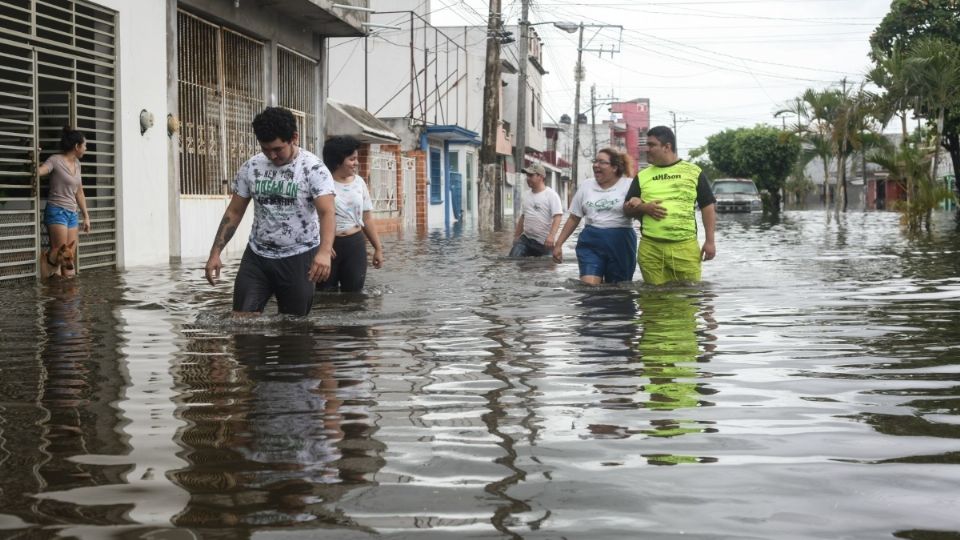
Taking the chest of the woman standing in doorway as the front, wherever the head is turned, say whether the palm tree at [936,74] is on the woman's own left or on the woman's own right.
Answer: on the woman's own left

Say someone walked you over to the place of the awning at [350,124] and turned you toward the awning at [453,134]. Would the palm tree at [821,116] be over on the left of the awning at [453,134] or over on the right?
right

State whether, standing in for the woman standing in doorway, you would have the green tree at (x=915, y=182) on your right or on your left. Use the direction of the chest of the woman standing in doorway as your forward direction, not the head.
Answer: on your left

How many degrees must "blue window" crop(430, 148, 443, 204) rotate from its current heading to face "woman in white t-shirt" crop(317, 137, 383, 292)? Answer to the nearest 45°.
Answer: approximately 45° to its right

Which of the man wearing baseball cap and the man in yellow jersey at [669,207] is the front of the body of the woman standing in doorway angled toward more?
the man in yellow jersey

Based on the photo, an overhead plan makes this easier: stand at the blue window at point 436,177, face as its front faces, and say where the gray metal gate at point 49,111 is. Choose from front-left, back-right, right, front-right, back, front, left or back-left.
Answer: front-right

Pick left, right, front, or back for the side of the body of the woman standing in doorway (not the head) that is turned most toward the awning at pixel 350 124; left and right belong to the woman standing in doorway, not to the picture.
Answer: left

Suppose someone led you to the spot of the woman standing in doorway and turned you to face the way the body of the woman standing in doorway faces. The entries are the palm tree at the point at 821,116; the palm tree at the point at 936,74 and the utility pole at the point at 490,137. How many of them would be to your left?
3

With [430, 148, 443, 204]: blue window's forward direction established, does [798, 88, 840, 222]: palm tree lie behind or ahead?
ahead

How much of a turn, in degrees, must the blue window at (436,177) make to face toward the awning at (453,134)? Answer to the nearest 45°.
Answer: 0° — it already faces it

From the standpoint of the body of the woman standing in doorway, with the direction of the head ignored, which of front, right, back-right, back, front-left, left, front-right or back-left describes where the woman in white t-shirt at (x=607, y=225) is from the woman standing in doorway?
front

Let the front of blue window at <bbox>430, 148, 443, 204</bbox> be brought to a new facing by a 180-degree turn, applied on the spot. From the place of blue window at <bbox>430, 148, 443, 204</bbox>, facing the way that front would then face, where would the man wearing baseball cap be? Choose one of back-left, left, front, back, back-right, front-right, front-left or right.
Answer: back-left

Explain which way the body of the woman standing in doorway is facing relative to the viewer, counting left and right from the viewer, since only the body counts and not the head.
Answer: facing the viewer and to the right of the viewer

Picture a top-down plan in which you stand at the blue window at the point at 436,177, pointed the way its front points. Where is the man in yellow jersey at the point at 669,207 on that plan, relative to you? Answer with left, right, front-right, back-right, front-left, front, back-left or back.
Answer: front-right

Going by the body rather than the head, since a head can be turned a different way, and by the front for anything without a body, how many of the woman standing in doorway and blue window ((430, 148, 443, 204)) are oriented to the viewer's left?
0
